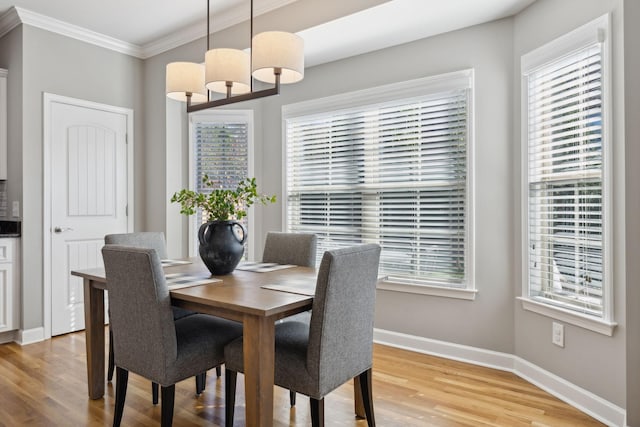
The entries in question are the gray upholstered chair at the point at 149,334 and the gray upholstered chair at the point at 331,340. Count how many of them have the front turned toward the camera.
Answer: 0

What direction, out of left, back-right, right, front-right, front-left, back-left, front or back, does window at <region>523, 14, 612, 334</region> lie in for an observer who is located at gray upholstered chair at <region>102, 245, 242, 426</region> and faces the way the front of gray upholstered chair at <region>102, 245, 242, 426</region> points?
front-right

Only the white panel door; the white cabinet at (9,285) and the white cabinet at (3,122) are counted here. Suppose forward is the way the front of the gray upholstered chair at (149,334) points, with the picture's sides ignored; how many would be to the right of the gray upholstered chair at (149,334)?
0

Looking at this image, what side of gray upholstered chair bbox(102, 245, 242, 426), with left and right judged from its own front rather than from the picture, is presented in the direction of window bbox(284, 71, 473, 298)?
front

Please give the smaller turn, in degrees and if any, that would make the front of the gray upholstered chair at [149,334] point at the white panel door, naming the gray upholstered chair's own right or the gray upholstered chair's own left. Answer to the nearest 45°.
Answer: approximately 45° to the gray upholstered chair's own left

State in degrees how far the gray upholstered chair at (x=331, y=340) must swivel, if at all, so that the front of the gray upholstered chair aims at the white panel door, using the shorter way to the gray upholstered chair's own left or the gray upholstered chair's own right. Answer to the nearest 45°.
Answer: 0° — it already faces it

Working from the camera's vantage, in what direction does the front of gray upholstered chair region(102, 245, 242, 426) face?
facing away from the viewer and to the right of the viewer

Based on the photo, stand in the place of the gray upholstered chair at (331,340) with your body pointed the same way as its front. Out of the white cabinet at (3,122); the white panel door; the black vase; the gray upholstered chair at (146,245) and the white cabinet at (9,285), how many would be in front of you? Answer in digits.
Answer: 5

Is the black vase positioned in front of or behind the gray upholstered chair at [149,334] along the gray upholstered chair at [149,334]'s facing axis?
in front

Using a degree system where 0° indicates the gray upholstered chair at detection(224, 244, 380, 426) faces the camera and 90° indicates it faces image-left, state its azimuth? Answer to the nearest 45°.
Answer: approximately 135°

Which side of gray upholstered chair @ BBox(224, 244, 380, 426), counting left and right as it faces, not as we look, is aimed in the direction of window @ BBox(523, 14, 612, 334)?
right

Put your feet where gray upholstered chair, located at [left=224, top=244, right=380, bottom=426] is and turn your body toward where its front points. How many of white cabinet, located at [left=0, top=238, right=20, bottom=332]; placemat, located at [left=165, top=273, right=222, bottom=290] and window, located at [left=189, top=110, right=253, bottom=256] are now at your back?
0
